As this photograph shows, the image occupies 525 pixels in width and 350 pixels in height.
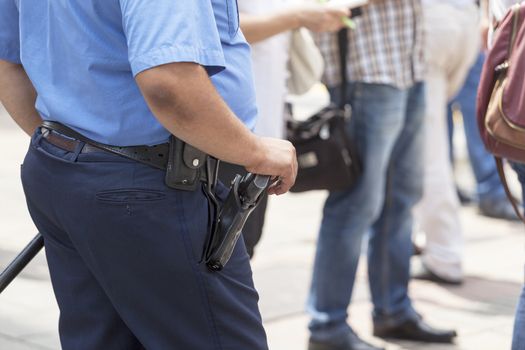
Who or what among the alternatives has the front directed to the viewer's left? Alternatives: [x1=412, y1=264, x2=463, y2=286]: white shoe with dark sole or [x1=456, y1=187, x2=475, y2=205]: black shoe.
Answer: [x1=412, y1=264, x2=463, y2=286]: white shoe with dark sole

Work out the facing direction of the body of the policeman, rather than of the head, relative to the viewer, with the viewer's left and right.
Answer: facing away from the viewer and to the right of the viewer

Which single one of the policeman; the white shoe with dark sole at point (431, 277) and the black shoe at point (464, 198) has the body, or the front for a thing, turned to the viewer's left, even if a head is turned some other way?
the white shoe with dark sole at point (431, 277)

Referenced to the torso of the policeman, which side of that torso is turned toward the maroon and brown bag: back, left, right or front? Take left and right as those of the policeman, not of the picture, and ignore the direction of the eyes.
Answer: front

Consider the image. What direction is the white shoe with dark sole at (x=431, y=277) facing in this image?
to the viewer's left

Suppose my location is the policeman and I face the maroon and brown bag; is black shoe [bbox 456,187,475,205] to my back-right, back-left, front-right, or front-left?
front-left

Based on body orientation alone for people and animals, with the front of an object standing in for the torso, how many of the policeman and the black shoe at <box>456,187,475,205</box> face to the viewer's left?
0

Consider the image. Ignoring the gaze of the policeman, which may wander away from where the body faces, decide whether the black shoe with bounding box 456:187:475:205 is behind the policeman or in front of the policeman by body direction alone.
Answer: in front

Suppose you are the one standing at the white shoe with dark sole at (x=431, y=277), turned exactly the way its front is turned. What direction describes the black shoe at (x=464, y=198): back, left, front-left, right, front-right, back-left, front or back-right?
right
